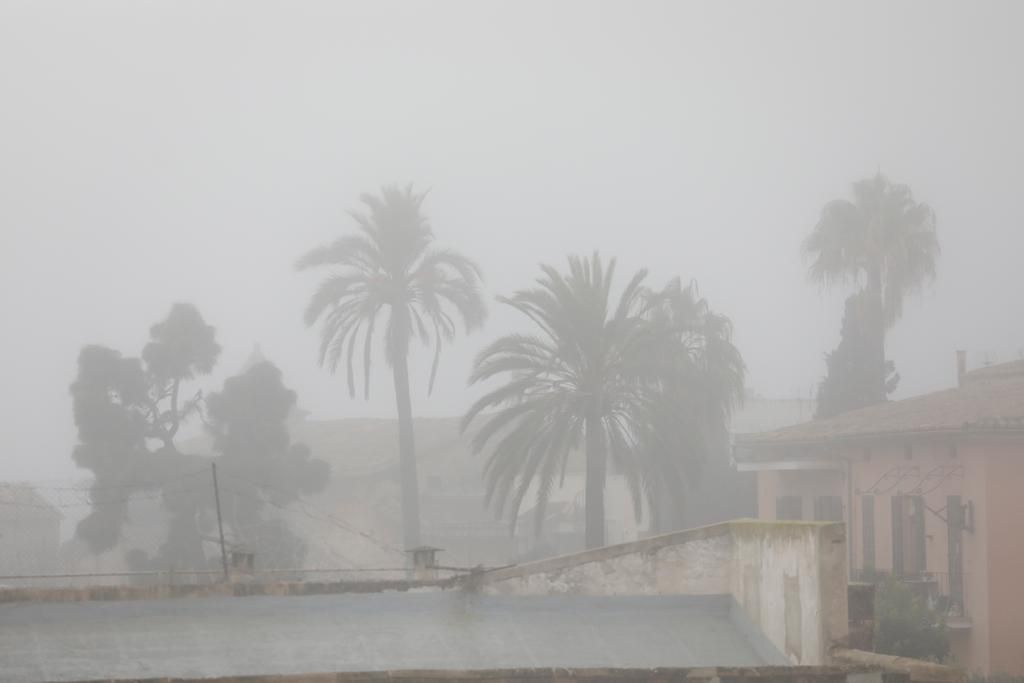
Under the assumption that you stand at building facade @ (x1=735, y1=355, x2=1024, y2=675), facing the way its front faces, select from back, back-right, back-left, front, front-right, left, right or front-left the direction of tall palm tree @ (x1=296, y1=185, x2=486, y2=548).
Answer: right

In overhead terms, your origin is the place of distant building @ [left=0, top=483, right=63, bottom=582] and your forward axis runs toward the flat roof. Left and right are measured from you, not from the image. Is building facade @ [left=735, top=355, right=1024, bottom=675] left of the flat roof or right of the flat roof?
left

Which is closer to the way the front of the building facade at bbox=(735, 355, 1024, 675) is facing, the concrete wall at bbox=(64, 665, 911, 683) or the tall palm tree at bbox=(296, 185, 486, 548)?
the concrete wall

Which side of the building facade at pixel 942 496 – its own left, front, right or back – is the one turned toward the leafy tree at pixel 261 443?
right

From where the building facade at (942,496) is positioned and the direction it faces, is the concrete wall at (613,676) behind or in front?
in front

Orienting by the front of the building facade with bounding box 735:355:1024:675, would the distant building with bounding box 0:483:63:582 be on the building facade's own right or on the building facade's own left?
on the building facade's own right

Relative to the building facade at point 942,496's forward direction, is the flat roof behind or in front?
in front

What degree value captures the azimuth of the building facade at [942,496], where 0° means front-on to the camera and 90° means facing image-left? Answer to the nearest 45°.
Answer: approximately 45°
